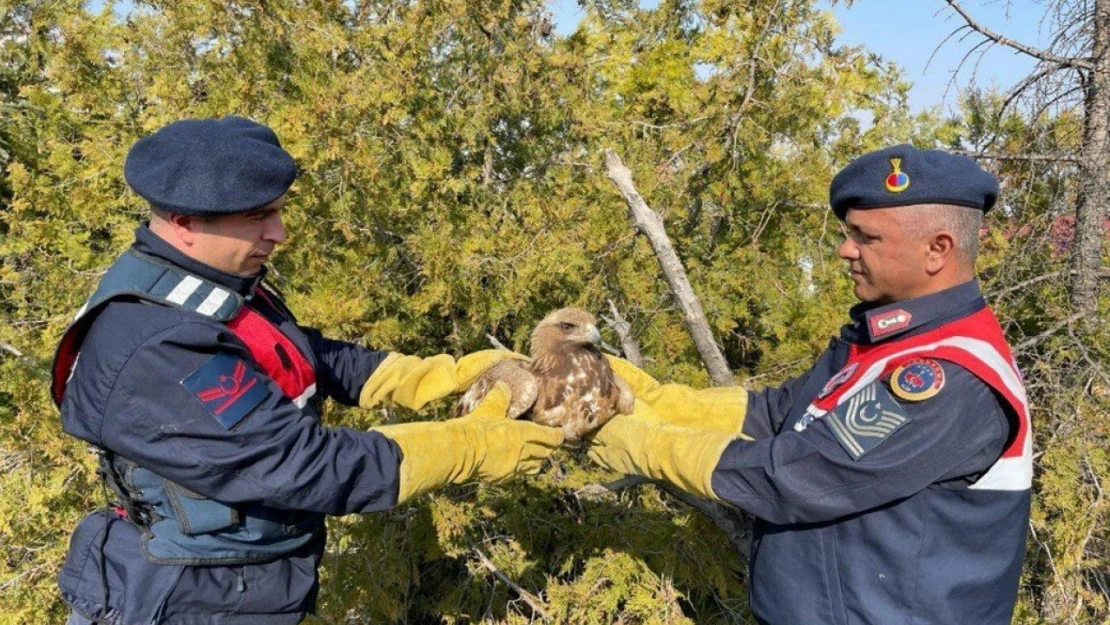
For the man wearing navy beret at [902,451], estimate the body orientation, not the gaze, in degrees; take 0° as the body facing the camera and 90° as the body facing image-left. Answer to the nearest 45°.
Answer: approximately 90°

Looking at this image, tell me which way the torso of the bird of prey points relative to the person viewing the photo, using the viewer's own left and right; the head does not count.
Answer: facing the viewer and to the right of the viewer

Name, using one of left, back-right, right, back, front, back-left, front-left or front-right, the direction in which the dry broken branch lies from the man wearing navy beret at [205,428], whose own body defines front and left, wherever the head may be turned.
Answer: front-left

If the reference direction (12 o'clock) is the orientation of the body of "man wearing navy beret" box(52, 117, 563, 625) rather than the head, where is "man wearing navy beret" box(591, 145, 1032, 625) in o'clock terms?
"man wearing navy beret" box(591, 145, 1032, 625) is roughly at 12 o'clock from "man wearing navy beret" box(52, 117, 563, 625).

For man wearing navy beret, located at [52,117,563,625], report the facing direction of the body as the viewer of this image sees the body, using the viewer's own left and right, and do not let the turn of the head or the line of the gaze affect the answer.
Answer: facing to the right of the viewer

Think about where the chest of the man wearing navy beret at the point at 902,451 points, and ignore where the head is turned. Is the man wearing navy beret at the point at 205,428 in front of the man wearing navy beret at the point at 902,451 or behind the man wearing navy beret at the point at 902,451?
in front

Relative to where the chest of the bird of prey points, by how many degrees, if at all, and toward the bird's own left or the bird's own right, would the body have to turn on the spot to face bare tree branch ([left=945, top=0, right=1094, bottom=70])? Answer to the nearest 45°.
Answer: approximately 90° to the bird's own left

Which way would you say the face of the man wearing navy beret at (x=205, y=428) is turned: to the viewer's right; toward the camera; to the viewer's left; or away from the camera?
to the viewer's right

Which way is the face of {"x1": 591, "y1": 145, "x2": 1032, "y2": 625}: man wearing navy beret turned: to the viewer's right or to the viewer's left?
to the viewer's left

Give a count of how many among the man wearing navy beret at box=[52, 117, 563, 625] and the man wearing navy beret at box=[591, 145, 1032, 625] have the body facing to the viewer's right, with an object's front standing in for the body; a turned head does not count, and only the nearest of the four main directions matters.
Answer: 1

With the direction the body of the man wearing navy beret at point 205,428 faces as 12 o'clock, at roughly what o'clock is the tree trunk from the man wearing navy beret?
The tree trunk is roughly at 11 o'clock from the man wearing navy beret.

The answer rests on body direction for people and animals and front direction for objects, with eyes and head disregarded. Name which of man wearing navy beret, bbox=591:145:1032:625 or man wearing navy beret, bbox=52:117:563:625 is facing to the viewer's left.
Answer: man wearing navy beret, bbox=591:145:1032:625
